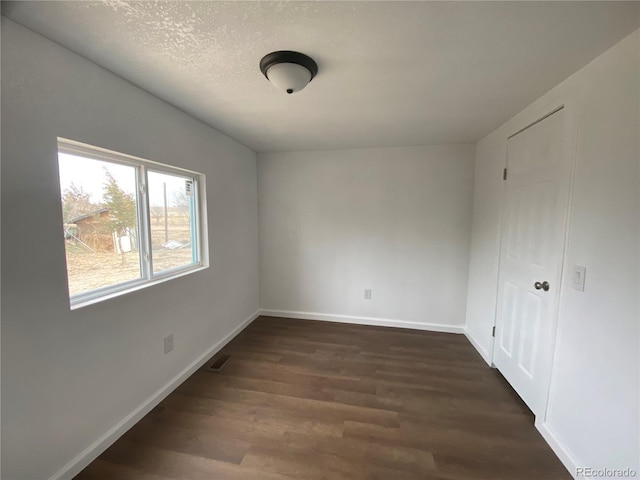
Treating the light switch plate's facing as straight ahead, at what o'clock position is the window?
The window is roughly at 12 o'clock from the light switch plate.

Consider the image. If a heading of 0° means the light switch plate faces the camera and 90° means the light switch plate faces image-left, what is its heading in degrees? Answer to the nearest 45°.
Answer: approximately 45°

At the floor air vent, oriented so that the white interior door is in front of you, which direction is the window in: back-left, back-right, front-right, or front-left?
back-right

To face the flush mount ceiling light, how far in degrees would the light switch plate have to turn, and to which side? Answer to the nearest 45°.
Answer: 0° — it already faces it
